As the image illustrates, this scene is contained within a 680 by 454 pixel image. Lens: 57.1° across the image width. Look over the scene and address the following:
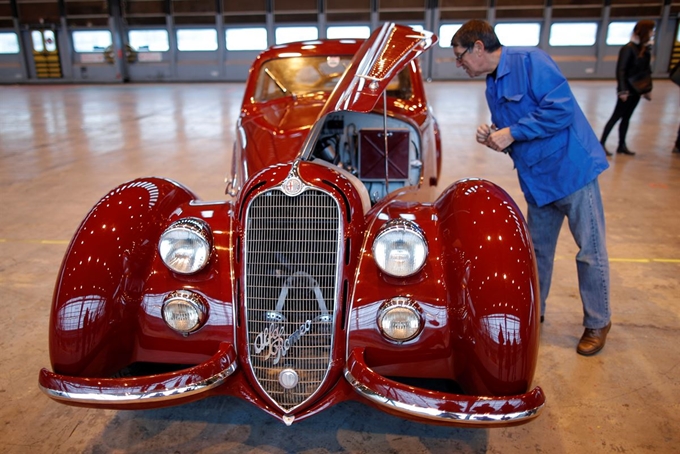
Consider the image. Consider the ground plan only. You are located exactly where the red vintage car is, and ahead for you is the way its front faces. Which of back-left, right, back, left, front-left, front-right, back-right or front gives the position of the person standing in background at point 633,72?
back-left

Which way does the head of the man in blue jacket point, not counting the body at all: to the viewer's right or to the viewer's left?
to the viewer's left

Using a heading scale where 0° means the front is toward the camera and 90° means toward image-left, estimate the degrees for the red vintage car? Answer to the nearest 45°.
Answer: approximately 0°

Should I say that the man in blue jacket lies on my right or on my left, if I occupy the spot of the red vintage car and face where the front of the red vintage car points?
on my left
